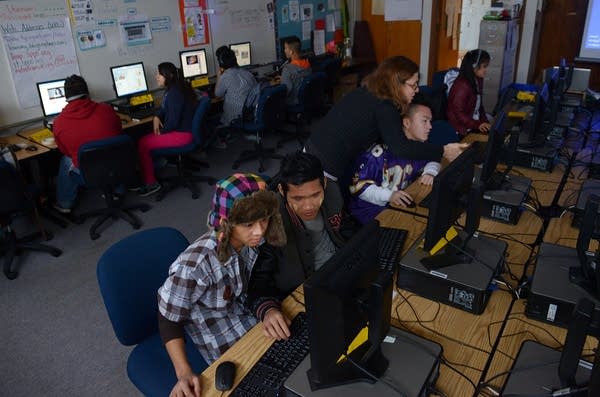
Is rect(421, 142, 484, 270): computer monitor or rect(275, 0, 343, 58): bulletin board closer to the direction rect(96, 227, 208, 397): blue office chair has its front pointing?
the computer monitor

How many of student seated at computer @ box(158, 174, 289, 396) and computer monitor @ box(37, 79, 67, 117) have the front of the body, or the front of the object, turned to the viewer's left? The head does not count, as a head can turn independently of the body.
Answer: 0

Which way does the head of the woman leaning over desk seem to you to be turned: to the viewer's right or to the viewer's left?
to the viewer's right

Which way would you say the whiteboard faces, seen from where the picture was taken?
facing the viewer and to the right of the viewer

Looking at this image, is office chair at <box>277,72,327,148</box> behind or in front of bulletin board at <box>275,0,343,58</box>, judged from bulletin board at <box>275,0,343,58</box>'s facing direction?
in front

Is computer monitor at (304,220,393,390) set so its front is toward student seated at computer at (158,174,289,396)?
yes

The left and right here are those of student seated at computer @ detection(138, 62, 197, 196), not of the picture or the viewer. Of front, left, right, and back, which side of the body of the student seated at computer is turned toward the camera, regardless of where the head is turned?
left

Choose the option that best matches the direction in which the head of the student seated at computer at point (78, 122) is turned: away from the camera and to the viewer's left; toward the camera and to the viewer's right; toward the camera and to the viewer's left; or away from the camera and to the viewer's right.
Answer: away from the camera and to the viewer's left

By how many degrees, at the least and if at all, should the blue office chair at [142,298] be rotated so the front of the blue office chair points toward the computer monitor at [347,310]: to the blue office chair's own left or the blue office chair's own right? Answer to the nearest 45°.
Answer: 0° — it already faces it

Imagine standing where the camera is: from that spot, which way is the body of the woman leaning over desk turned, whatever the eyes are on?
to the viewer's right

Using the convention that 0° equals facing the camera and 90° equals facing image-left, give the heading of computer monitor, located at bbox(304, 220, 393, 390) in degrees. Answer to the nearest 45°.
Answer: approximately 135°

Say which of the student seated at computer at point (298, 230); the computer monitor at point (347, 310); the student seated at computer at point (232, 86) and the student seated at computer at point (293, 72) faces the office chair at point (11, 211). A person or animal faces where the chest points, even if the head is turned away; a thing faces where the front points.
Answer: the computer monitor

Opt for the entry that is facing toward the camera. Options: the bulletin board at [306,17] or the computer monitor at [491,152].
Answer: the bulletin board
